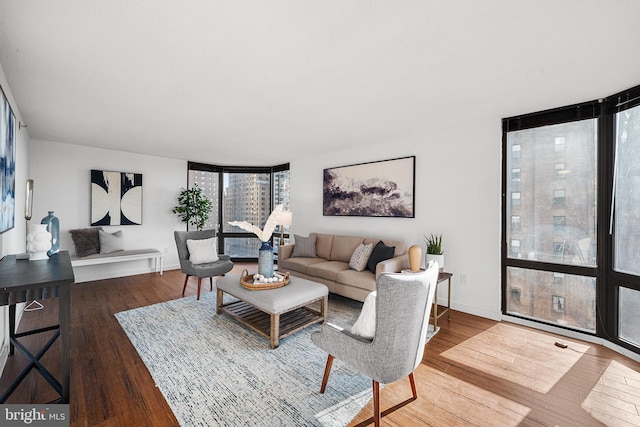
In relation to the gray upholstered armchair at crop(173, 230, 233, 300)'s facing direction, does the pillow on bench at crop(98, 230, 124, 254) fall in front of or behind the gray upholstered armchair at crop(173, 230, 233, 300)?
behind

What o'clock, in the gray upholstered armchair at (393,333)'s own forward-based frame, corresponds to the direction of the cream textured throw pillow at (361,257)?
The cream textured throw pillow is roughly at 1 o'clock from the gray upholstered armchair.

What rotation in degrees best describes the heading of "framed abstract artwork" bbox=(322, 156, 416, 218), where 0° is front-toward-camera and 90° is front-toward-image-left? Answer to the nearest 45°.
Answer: approximately 45°

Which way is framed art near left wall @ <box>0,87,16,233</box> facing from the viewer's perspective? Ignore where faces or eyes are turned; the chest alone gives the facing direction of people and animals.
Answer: to the viewer's right

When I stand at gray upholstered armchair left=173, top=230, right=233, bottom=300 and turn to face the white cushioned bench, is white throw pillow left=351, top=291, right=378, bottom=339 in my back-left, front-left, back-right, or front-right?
back-left

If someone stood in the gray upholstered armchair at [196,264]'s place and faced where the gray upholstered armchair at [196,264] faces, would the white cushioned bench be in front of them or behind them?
behind

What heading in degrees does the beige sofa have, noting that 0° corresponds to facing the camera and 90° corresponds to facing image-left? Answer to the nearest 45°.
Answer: approximately 45°

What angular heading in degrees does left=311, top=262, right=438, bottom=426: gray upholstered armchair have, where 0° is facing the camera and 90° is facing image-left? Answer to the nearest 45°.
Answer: approximately 135°

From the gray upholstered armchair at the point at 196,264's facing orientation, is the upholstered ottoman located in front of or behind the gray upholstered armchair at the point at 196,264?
in front

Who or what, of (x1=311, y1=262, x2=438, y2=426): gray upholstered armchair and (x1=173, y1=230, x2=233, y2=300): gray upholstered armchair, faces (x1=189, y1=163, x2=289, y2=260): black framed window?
(x1=311, y1=262, x2=438, y2=426): gray upholstered armchair

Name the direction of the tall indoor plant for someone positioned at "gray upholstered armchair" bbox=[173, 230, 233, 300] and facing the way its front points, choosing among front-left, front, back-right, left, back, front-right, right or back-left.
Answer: back-left
